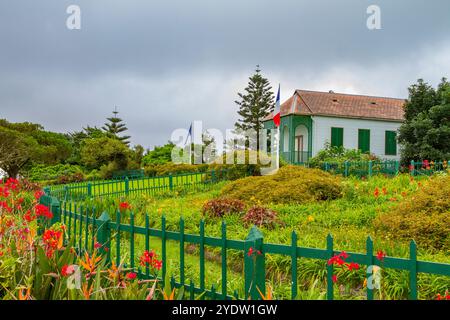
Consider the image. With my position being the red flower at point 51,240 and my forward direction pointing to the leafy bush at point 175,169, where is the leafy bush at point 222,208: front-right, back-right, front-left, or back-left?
front-right

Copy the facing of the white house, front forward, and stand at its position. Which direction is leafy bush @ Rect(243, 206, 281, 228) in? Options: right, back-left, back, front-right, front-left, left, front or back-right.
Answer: front-left

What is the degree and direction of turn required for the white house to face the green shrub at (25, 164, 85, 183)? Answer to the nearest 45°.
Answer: approximately 45° to its right

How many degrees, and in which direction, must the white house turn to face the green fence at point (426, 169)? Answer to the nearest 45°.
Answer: approximately 45° to its left

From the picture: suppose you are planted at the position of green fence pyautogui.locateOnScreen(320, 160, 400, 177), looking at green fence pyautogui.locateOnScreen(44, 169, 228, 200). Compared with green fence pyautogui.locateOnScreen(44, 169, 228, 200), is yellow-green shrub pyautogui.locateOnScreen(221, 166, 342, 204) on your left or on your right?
left

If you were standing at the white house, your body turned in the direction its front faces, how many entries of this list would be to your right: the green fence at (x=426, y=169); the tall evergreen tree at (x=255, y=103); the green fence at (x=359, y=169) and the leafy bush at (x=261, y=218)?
1

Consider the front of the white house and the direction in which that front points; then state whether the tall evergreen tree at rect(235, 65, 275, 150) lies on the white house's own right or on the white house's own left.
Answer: on the white house's own right

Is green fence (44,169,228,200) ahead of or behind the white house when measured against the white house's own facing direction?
ahead

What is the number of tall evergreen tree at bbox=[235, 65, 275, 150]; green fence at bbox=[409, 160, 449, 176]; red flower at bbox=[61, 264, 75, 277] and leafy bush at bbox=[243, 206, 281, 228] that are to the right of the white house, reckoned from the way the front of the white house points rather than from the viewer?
1

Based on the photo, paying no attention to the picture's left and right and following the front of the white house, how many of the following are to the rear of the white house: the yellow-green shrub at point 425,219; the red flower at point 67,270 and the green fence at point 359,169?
0

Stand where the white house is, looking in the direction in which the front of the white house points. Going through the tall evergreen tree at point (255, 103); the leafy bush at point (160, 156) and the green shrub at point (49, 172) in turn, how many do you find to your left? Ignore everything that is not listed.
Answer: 0

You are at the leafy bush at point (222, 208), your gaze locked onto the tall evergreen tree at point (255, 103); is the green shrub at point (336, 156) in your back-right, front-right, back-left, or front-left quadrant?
front-right

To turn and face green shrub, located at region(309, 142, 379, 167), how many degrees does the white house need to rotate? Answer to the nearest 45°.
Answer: approximately 45° to its left

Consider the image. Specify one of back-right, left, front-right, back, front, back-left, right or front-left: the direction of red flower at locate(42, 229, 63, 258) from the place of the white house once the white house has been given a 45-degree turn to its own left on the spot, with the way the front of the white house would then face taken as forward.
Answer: front

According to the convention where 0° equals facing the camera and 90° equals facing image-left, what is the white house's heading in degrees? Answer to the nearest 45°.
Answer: approximately 45°

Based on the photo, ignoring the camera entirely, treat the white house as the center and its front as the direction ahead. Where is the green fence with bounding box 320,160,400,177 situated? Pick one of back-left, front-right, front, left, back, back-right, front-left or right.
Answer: front-left
